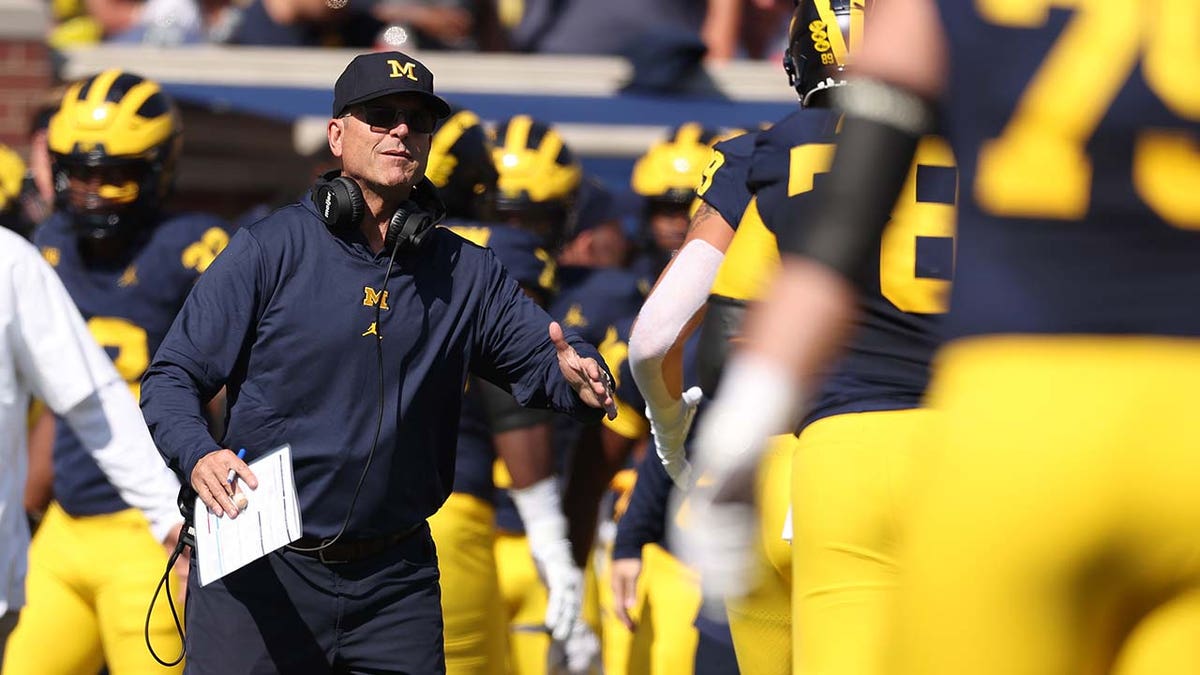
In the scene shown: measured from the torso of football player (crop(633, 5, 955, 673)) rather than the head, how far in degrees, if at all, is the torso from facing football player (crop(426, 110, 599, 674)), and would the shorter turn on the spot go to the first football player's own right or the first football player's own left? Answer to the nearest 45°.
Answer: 0° — they already face them

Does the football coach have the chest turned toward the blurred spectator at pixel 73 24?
no

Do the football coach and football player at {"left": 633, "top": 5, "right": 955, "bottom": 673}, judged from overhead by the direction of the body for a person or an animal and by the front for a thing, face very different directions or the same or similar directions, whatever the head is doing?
very different directions

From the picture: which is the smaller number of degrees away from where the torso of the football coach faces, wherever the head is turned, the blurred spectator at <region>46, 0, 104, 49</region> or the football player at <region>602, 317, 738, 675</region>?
the football player

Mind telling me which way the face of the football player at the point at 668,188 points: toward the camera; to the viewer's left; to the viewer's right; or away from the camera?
toward the camera

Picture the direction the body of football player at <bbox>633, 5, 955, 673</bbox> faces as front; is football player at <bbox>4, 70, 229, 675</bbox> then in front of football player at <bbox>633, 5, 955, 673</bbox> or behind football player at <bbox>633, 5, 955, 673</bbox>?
in front

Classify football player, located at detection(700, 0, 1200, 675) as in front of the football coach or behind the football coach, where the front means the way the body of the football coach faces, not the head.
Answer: in front

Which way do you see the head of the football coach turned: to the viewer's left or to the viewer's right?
to the viewer's right

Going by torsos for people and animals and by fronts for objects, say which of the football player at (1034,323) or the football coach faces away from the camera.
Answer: the football player

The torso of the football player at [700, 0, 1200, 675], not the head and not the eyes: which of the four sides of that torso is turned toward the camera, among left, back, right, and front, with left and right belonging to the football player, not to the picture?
back

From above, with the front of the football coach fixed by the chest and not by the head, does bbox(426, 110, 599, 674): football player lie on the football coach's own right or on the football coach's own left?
on the football coach's own left

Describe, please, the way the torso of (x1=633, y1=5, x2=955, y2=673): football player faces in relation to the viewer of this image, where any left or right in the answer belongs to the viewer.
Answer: facing away from the viewer and to the left of the viewer

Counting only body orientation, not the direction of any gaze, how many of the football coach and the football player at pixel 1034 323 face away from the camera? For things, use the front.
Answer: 1

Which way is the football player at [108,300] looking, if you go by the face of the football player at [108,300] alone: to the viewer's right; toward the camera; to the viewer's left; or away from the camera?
toward the camera

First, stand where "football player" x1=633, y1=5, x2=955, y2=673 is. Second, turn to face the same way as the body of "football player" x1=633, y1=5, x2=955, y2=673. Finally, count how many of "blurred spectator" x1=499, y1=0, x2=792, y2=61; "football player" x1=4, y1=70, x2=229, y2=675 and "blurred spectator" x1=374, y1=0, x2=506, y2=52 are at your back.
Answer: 0

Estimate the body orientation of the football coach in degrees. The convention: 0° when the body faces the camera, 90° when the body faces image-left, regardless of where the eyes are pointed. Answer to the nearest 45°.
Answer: approximately 315°

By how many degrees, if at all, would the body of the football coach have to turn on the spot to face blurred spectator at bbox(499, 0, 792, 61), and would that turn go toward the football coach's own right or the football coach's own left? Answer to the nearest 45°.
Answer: approximately 135° to the football coach's own left
